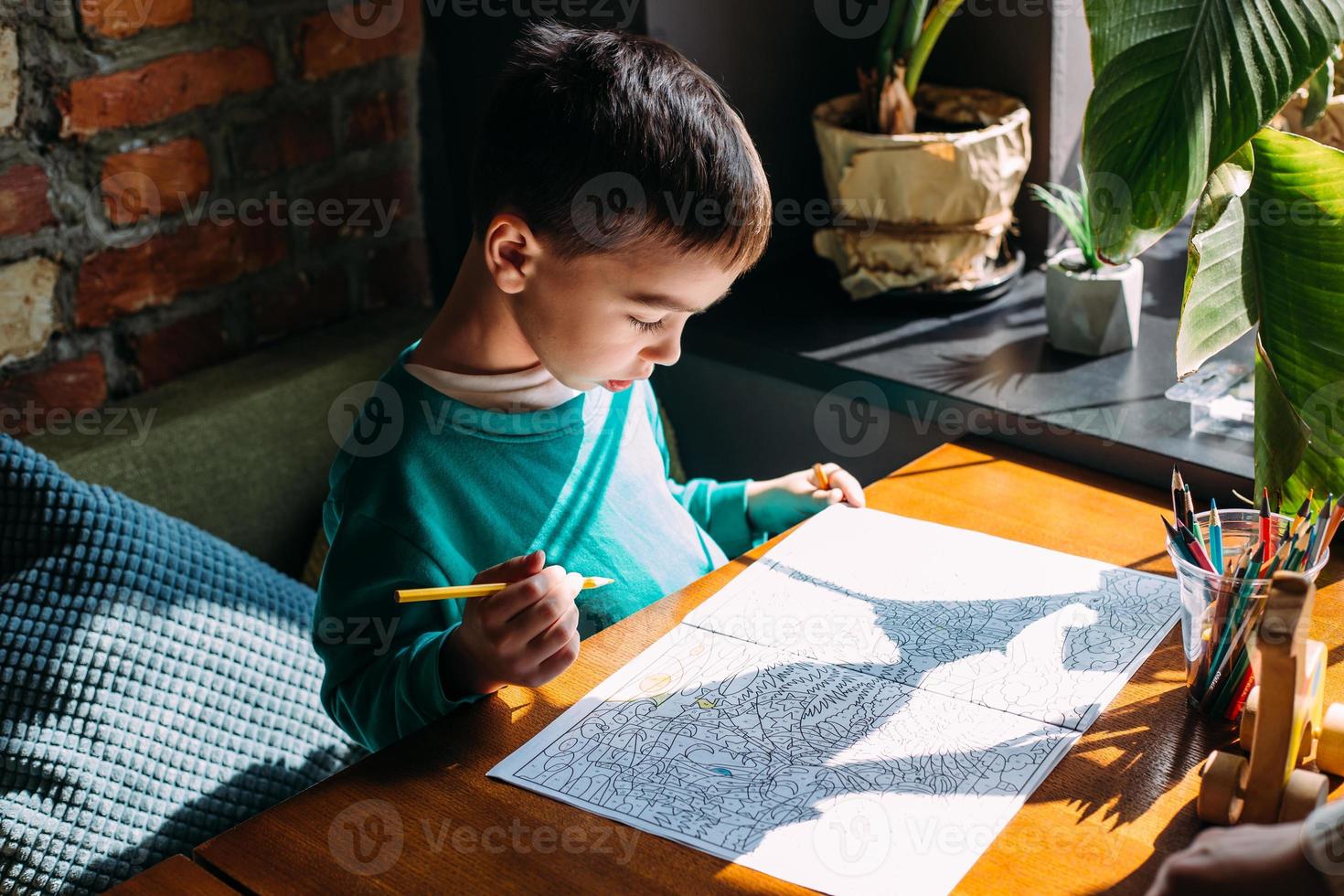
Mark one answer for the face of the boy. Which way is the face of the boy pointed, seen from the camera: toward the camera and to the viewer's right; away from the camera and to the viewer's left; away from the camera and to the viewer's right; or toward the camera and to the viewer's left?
toward the camera and to the viewer's right

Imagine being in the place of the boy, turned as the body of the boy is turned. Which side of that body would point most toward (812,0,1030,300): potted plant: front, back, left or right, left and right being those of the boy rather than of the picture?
left
